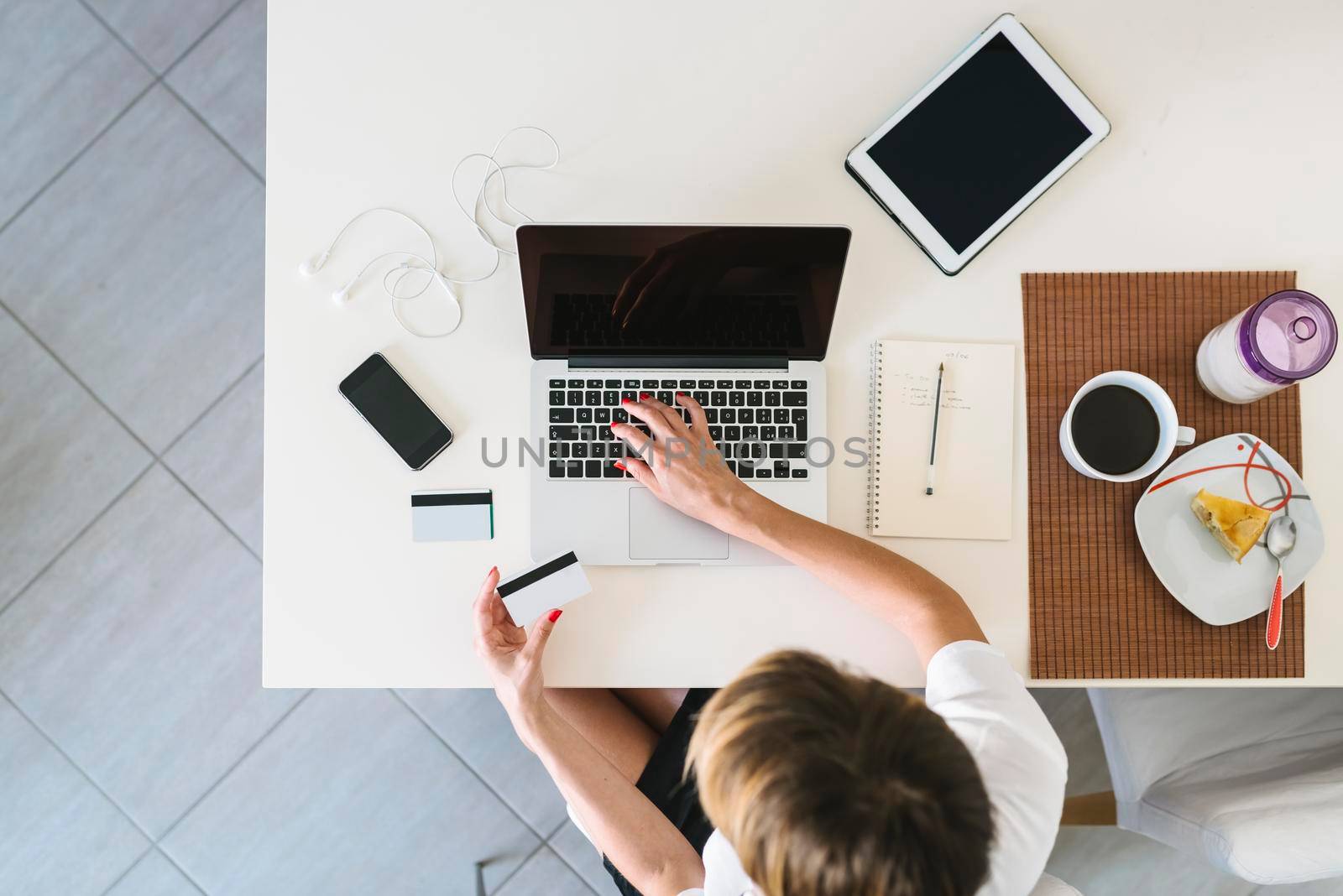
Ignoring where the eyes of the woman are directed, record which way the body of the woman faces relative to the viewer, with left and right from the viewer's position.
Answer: facing away from the viewer and to the left of the viewer
